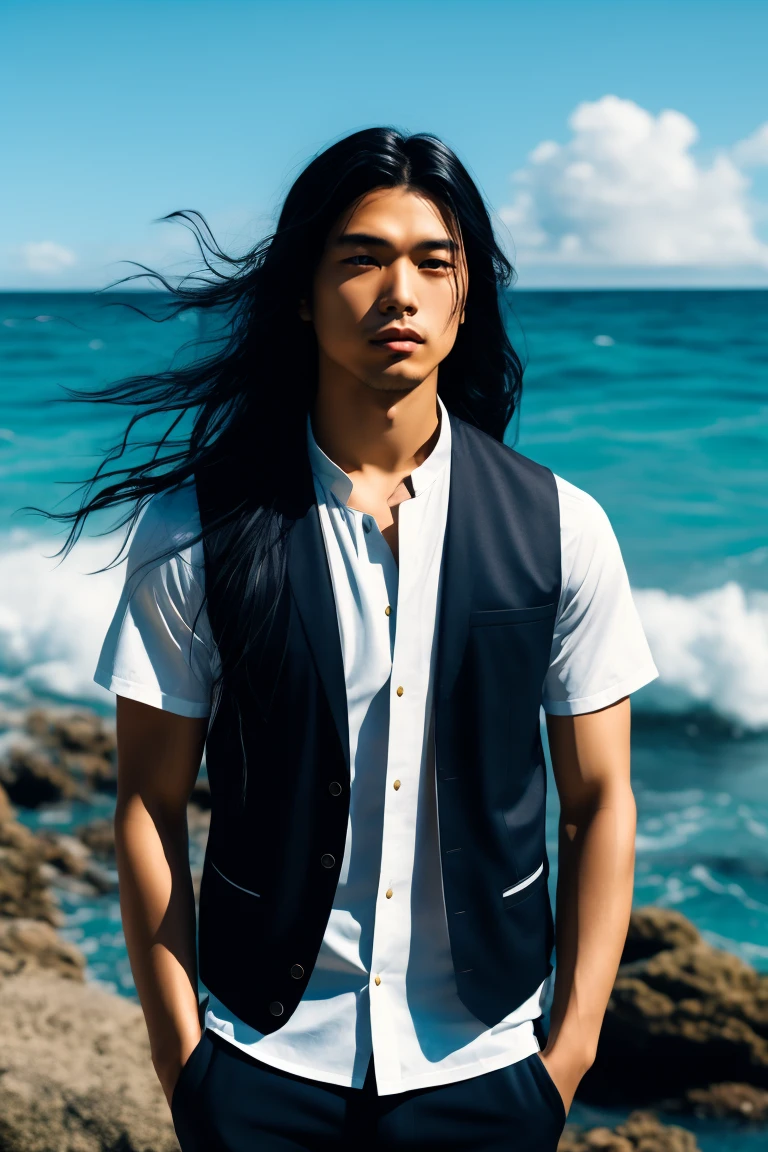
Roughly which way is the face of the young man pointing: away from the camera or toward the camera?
toward the camera

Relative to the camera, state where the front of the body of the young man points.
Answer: toward the camera

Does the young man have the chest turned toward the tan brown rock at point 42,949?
no

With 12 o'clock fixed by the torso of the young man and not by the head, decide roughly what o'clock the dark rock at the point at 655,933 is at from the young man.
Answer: The dark rock is roughly at 7 o'clock from the young man.

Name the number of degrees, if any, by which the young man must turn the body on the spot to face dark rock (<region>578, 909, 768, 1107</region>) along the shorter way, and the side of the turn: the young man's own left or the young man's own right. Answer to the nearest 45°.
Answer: approximately 135° to the young man's own left

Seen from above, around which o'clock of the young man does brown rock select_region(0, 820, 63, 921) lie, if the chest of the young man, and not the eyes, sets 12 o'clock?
The brown rock is roughly at 5 o'clock from the young man.

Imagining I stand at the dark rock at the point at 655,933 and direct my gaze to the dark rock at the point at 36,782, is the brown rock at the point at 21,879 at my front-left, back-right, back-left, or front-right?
front-left

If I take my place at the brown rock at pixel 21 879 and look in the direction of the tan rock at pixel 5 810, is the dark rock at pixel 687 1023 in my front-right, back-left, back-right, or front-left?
back-right
